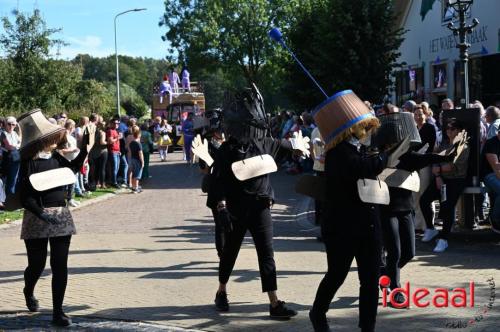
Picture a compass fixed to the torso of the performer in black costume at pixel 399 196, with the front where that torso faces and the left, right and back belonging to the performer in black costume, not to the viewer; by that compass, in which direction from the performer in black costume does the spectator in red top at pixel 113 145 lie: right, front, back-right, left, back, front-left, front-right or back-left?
back

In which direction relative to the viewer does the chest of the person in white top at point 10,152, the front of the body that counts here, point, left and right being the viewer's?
facing the viewer and to the right of the viewer

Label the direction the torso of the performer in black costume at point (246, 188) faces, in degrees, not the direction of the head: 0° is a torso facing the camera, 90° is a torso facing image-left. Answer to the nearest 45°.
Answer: approximately 315°

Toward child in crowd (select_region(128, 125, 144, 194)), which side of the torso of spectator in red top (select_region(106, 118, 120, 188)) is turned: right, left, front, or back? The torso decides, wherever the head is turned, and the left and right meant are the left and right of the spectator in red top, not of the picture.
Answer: left

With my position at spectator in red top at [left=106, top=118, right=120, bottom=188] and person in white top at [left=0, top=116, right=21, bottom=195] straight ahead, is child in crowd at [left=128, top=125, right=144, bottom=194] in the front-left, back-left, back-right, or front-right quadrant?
back-left

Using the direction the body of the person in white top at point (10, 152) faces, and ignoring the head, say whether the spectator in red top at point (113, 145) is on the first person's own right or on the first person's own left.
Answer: on the first person's own left
